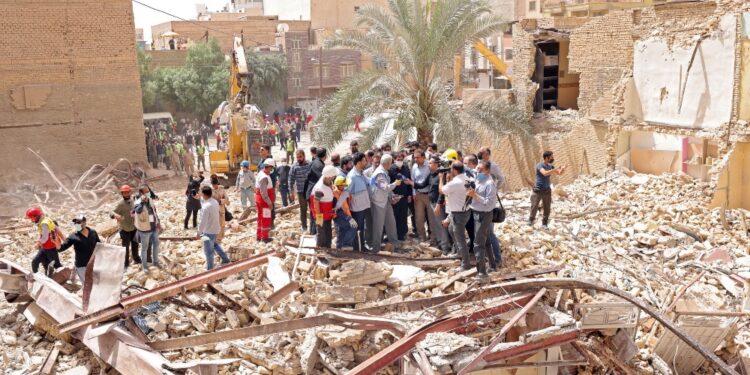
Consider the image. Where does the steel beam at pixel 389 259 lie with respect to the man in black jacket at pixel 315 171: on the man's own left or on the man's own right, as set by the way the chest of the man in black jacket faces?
on the man's own right

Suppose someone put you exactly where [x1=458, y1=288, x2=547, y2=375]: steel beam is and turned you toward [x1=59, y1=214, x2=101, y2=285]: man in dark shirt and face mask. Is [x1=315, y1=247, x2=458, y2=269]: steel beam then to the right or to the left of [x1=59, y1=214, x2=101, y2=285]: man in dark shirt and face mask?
right

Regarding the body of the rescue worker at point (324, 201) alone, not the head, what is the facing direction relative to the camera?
to the viewer's right

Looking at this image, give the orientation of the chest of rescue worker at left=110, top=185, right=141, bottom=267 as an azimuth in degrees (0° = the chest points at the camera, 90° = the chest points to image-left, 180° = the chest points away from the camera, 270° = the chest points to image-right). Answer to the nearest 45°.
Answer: approximately 315°

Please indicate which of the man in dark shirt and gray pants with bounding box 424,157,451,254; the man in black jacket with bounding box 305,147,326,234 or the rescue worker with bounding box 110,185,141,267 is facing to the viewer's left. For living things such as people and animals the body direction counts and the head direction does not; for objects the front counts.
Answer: the man in dark shirt and gray pants

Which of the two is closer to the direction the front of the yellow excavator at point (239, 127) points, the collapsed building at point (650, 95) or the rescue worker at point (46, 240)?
the rescue worker

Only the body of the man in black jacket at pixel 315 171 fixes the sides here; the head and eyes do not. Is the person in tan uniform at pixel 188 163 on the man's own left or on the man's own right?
on the man's own left

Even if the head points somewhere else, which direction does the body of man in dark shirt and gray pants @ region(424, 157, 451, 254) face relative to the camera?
to the viewer's left
